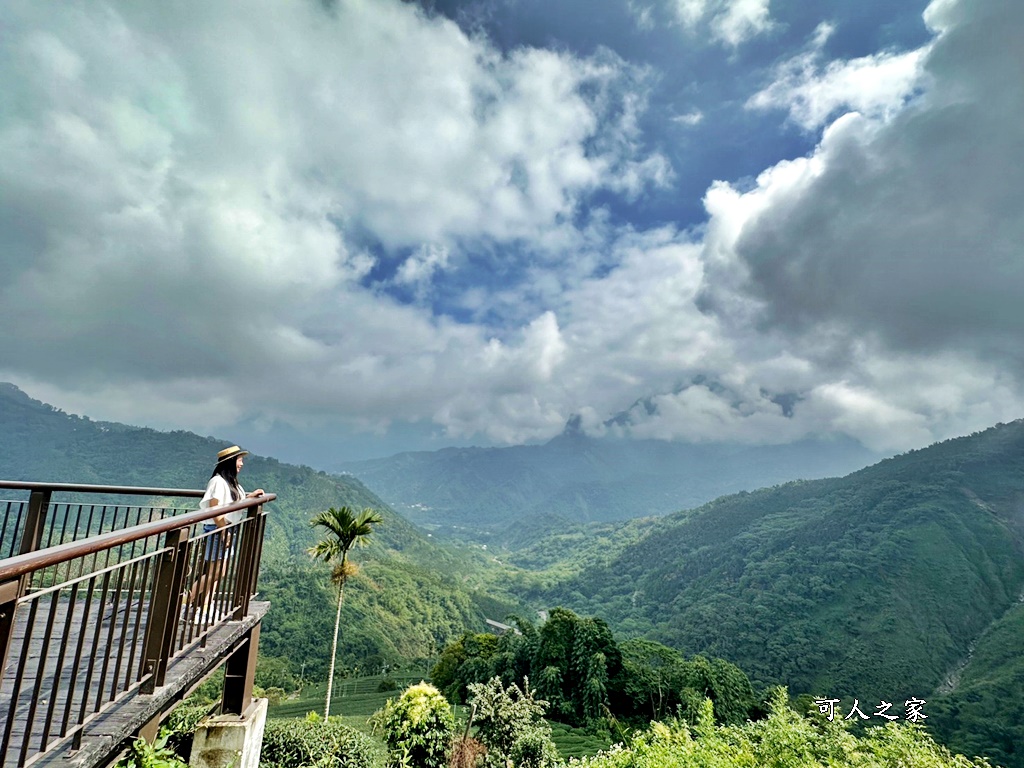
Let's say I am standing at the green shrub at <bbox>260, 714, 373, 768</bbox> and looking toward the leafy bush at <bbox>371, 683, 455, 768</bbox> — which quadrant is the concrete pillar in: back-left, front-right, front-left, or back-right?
back-right

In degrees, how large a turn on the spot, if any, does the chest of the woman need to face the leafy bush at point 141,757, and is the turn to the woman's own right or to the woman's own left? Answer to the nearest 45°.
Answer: approximately 90° to the woman's own right

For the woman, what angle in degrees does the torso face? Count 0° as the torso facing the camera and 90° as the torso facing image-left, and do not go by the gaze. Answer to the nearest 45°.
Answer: approximately 270°
